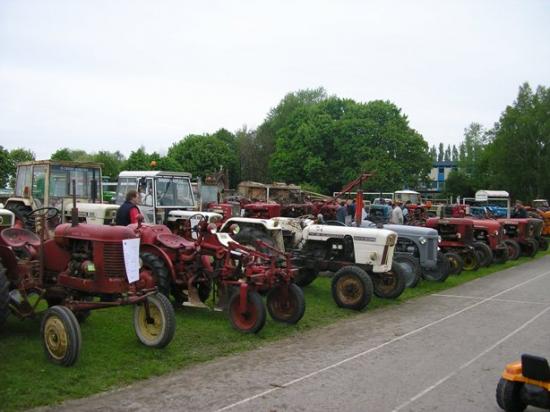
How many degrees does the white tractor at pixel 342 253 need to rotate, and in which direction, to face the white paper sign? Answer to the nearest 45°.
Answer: approximately 90° to its right

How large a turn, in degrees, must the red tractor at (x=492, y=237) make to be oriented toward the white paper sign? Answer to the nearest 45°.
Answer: approximately 45° to its right

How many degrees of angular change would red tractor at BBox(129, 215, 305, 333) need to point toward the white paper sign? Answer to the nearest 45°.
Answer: approximately 90° to its right

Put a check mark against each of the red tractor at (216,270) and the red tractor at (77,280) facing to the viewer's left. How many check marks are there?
0

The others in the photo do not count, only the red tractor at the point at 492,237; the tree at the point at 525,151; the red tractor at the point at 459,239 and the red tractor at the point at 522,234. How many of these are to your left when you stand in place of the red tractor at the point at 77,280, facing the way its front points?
4

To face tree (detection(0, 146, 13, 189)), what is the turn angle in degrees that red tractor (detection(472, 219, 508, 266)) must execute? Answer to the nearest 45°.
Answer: approximately 135° to its right

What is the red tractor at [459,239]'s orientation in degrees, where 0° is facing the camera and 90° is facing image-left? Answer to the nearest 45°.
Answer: approximately 315°
